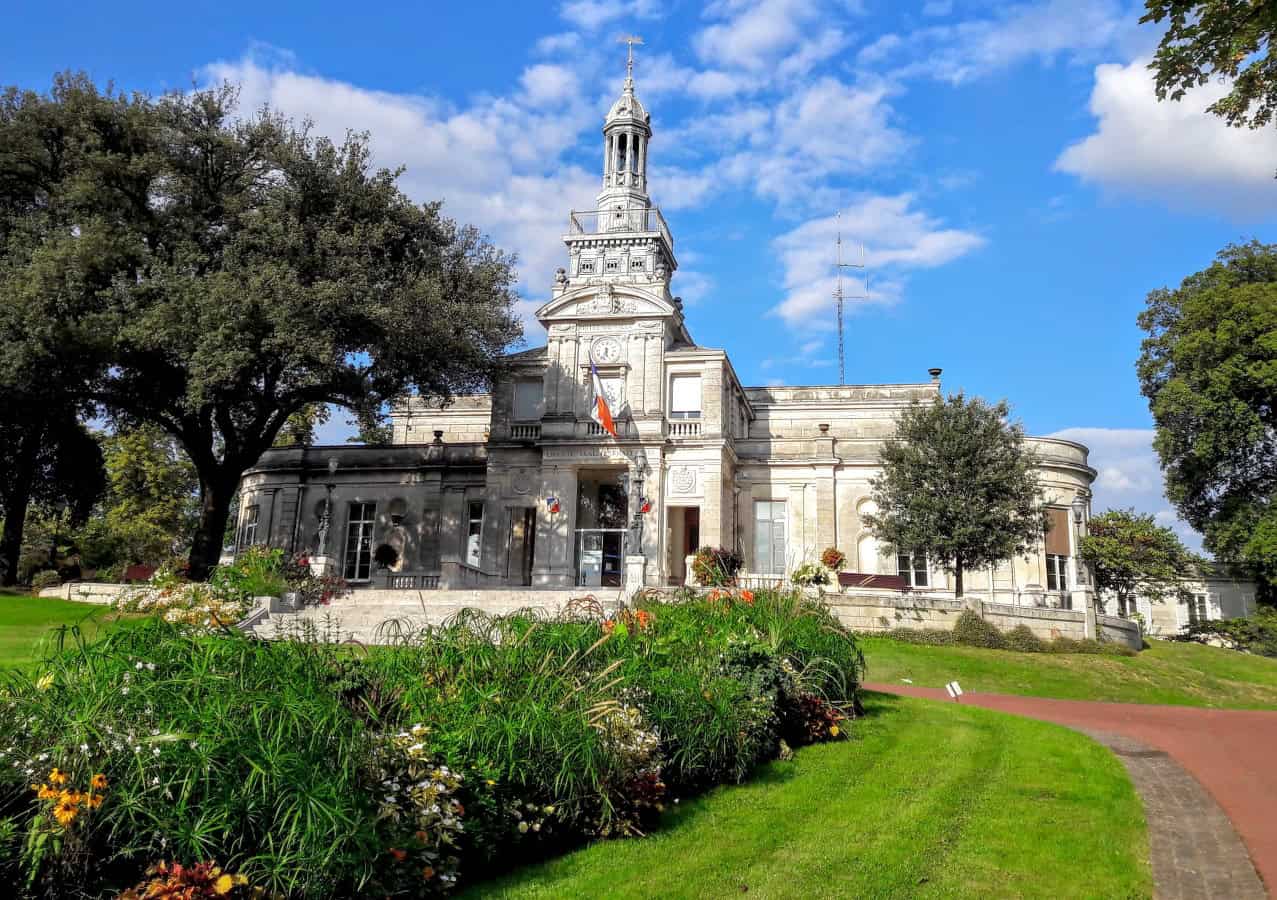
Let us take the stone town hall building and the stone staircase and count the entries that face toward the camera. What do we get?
2

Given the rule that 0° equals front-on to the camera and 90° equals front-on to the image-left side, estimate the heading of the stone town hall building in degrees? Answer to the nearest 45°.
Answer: approximately 0°

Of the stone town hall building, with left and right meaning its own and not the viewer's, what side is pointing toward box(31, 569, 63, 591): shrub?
right

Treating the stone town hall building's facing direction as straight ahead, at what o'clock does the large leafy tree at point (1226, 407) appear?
The large leafy tree is roughly at 9 o'clock from the stone town hall building.

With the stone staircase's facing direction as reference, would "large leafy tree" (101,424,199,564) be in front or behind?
behind

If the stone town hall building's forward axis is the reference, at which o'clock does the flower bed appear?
The flower bed is roughly at 12 o'clock from the stone town hall building.

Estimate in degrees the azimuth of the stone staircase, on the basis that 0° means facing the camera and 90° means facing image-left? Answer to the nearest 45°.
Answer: approximately 0°

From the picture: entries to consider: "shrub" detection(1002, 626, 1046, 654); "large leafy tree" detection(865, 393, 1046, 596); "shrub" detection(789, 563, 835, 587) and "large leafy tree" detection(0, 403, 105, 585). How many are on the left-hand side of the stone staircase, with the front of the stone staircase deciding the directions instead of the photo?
3

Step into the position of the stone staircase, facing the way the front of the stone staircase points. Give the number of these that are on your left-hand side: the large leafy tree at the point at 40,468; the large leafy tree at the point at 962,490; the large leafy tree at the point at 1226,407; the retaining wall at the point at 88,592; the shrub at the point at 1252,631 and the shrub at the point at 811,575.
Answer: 4

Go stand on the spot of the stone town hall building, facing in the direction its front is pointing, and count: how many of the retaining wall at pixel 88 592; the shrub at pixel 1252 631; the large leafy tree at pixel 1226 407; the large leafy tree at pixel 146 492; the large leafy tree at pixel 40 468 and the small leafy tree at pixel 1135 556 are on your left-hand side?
3

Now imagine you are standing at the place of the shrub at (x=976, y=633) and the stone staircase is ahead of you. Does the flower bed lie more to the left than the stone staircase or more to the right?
left

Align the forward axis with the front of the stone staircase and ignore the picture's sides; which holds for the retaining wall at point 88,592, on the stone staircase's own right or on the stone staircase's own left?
on the stone staircase's own right

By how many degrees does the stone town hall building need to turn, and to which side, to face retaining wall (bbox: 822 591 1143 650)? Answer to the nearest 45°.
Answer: approximately 45° to its left
